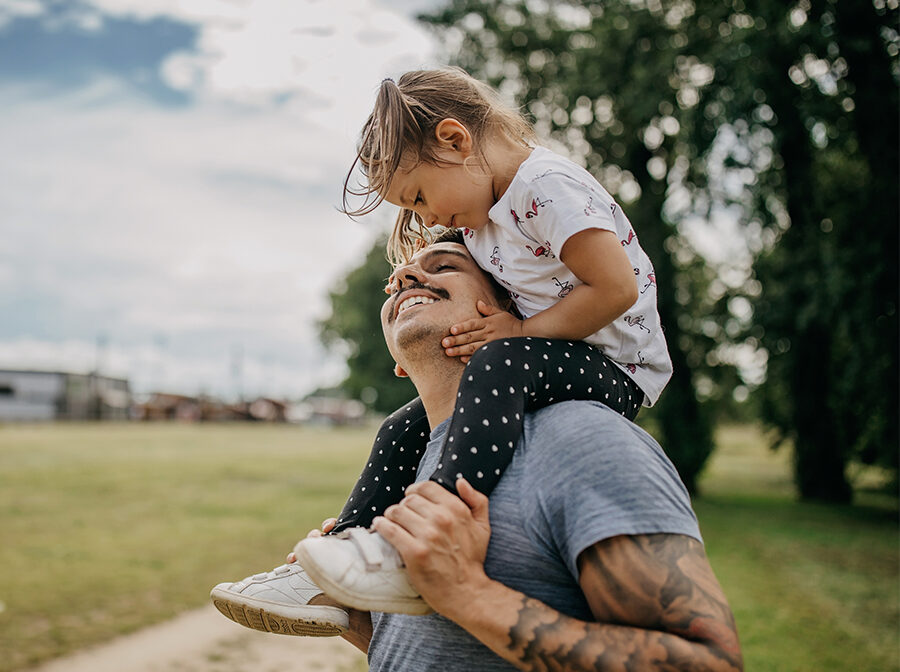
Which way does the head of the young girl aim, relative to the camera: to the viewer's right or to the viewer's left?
to the viewer's left

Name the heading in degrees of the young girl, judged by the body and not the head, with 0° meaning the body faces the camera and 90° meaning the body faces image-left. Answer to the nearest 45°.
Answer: approximately 90°
